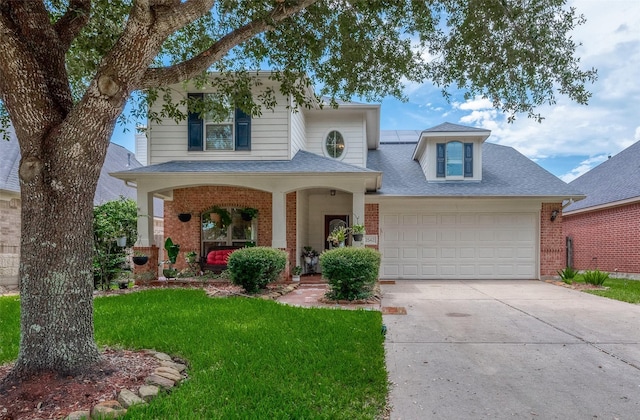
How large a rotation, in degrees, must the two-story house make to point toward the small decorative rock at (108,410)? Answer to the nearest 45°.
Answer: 0° — it already faces it

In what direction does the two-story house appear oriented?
toward the camera

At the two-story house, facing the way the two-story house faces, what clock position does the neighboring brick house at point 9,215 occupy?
The neighboring brick house is roughly at 3 o'clock from the two-story house.

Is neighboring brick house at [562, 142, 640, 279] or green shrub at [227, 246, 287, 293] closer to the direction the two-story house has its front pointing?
the green shrub

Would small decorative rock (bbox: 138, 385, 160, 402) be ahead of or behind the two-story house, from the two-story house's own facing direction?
ahead

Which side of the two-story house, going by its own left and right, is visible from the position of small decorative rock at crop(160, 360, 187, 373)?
front

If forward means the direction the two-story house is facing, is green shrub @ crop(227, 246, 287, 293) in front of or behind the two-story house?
in front

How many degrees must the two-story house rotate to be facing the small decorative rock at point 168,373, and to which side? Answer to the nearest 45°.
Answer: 0° — it already faces it

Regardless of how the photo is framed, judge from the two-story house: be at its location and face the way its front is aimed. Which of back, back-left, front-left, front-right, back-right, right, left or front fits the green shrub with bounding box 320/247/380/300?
front
